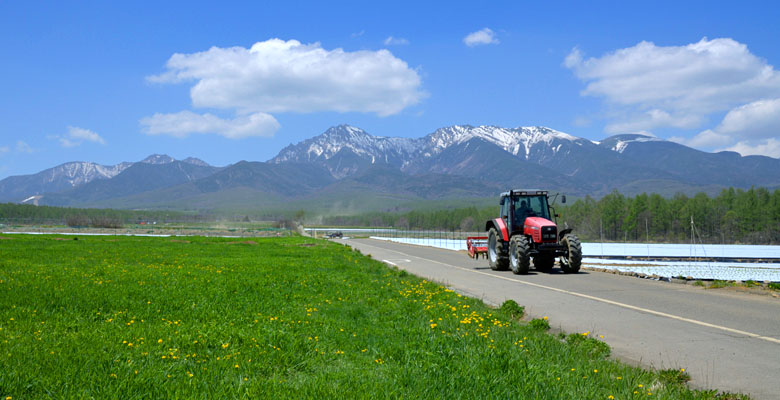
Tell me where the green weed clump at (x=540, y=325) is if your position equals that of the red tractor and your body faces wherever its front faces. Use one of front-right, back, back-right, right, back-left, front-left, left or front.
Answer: front-right

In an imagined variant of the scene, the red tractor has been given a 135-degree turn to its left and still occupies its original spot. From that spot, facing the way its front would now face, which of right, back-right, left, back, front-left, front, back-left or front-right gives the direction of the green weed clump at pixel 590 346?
back

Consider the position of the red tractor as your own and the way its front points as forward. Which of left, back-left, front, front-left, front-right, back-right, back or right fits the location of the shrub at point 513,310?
front-right

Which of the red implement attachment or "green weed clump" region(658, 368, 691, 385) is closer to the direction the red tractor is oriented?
the green weed clump

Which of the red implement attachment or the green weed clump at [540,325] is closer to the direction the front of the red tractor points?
the green weed clump

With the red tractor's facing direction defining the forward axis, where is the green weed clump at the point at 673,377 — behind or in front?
in front

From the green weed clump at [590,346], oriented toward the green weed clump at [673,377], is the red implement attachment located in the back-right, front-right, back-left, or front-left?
back-left

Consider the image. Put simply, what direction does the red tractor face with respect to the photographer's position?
facing the viewer and to the right of the viewer

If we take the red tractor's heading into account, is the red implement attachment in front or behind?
behind
